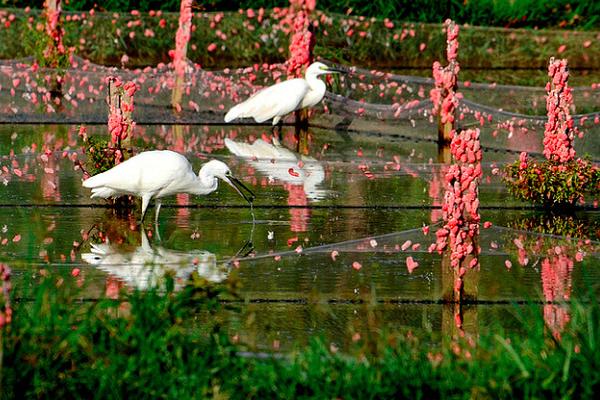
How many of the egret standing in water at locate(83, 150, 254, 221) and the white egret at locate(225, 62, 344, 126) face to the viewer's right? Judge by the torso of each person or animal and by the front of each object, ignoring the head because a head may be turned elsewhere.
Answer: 2

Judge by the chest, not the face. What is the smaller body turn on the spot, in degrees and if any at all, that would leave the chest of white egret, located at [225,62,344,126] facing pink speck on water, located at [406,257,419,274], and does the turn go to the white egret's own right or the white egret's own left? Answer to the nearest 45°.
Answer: approximately 90° to the white egret's own right

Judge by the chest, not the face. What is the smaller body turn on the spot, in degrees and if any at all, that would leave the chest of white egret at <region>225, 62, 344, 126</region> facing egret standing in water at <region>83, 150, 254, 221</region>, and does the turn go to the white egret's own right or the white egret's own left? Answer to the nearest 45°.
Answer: approximately 90° to the white egret's own right

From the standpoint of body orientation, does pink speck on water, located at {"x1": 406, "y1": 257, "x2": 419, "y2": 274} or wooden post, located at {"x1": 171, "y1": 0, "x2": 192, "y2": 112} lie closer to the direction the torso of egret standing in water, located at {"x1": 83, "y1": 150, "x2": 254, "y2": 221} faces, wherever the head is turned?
the pink speck on water

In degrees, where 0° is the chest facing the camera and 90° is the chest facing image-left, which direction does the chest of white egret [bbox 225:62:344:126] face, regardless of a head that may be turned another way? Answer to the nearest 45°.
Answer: approximately 270°

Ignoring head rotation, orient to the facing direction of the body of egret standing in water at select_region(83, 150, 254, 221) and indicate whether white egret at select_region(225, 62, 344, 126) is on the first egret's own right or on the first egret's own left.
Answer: on the first egret's own left

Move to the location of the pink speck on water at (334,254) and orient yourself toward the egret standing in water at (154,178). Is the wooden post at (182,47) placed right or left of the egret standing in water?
right

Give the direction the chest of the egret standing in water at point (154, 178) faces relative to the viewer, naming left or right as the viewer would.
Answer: facing to the right of the viewer
